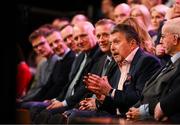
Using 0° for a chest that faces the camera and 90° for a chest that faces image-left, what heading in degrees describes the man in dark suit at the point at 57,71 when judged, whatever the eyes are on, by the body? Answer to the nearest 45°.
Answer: approximately 45°

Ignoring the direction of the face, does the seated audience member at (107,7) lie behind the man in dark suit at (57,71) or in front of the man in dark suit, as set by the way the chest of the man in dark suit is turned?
behind

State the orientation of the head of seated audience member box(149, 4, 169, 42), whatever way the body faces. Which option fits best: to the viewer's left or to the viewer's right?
to the viewer's left

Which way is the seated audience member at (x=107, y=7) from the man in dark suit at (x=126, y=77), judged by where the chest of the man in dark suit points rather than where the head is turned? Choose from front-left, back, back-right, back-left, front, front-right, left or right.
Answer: back-right

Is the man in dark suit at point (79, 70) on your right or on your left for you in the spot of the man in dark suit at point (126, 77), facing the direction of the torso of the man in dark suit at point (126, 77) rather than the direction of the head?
on your right

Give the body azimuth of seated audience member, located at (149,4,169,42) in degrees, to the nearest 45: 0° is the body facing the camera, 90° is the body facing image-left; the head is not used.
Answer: approximately 45°
